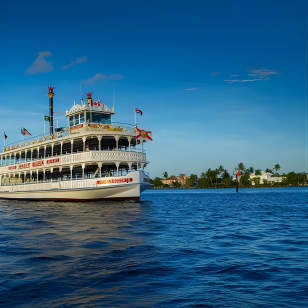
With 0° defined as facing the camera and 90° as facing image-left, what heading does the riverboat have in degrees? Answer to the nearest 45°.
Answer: approximately 315°
